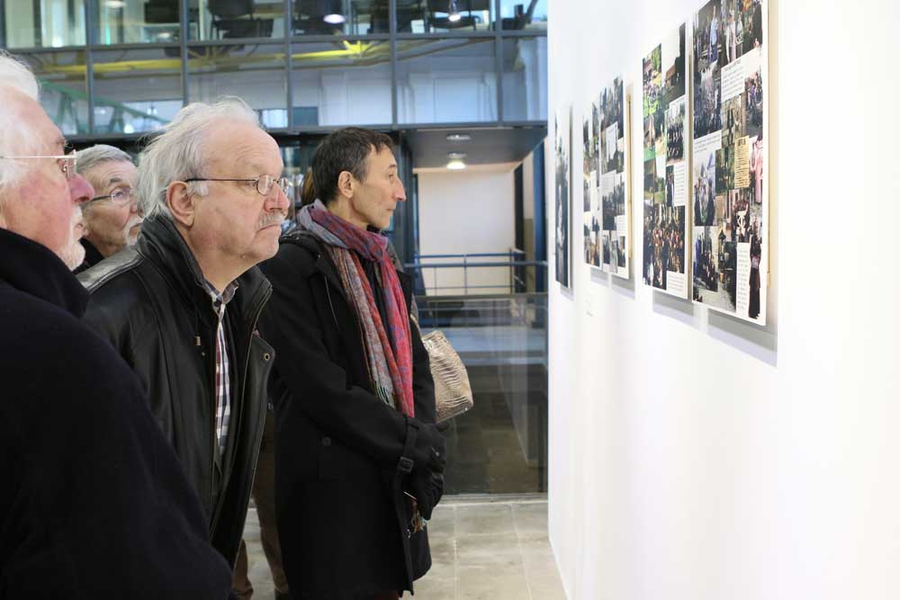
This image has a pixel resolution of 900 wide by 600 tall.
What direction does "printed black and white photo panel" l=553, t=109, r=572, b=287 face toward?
to the viewer's left

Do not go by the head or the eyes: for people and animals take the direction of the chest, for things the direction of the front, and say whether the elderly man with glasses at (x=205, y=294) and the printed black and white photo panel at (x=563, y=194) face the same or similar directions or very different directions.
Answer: very different directions

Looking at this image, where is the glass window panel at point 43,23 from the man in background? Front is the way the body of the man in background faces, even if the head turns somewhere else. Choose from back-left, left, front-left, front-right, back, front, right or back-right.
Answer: back-left

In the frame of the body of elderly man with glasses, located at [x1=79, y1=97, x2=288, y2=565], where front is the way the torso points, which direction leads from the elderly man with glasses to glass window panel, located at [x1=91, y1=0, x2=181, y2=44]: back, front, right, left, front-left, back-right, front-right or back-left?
back-left

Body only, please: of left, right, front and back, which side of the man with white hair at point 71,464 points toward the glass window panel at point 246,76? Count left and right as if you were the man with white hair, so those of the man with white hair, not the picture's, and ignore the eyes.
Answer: left

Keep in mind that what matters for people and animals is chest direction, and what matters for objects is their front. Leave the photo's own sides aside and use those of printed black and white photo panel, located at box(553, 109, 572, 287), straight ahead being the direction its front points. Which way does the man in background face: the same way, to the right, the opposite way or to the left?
the opposite way

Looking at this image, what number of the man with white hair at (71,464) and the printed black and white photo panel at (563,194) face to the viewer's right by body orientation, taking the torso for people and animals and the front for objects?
1

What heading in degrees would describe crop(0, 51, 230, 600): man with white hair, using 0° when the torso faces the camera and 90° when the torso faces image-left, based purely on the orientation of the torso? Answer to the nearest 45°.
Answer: approximately 270°

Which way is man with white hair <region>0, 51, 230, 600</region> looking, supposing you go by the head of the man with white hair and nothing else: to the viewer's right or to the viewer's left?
to the viewer's right

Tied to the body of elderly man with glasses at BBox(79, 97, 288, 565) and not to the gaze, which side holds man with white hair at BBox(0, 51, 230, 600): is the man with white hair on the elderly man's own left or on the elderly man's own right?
on the elderly man's own right

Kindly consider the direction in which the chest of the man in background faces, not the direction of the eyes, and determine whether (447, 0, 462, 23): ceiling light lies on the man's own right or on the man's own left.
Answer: on the man's own left

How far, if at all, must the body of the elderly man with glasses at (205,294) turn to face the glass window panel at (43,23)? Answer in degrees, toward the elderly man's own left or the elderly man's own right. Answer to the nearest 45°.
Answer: approximately 135° to the elderly man's own left

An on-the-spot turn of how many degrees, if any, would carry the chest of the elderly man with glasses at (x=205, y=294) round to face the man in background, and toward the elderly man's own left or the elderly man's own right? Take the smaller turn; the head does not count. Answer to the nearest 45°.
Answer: approximately 135° to the elderly man's own left

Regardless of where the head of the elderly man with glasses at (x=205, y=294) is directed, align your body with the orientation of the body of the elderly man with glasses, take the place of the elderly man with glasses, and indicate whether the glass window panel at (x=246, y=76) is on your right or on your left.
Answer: on your left
